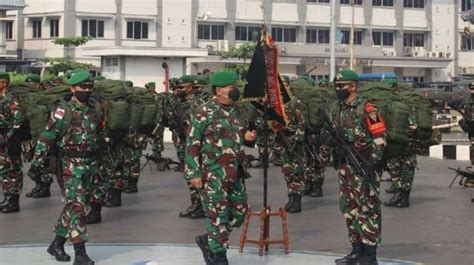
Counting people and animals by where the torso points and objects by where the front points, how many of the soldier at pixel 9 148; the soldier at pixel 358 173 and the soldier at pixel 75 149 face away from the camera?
0

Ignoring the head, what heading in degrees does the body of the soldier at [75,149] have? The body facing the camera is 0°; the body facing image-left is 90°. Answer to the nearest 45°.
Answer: approximately 315°

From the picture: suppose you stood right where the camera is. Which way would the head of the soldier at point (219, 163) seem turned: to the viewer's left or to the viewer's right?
to the viewer's right

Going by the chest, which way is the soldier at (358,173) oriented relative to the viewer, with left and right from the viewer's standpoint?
facing the viewer and to the left of the viewer

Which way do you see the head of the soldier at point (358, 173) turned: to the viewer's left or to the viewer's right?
to the viewer's left

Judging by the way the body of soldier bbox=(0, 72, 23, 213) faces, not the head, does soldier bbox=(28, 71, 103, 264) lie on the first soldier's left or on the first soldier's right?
on the first soldier's left

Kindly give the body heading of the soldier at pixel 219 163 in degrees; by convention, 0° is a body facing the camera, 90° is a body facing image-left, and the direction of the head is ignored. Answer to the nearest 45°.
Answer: approximately 315°

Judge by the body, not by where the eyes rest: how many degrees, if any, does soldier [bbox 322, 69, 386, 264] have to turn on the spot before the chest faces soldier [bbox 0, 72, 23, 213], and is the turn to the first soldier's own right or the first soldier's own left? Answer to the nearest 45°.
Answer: approximately 90° to the first soldier's own right

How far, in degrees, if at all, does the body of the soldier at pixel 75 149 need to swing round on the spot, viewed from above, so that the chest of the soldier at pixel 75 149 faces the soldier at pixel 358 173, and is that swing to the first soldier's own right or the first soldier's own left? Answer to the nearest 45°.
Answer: approximately 45° to the first soldier's own left

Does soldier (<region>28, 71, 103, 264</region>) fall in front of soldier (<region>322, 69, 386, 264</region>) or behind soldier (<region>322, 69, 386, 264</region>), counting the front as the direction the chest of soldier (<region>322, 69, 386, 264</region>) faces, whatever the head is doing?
in front

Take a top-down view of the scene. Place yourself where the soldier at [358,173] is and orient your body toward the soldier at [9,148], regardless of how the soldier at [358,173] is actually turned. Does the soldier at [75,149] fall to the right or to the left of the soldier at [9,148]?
left
